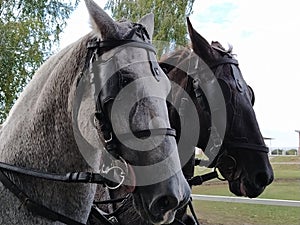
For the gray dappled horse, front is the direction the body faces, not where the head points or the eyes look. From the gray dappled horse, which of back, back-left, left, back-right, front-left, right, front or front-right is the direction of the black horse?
left

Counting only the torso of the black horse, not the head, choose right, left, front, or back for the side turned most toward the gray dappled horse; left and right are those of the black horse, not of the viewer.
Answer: right

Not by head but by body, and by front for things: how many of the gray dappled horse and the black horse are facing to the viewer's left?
0

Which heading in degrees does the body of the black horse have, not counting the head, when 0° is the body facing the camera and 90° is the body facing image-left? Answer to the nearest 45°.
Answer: approximately 315°
